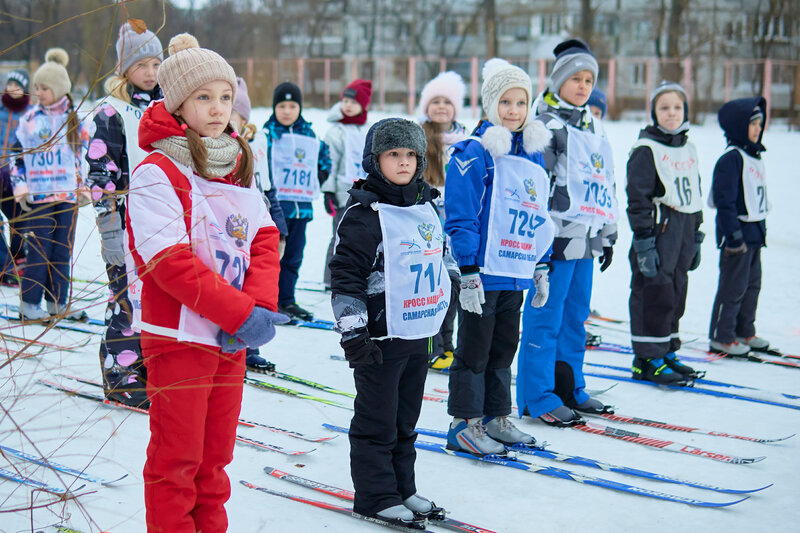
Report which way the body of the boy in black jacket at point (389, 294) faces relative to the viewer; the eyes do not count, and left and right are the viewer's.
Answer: facing the viewer and to the right of the viewer

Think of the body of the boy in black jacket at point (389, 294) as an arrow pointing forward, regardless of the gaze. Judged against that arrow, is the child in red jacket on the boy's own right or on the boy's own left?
on the boy's own right

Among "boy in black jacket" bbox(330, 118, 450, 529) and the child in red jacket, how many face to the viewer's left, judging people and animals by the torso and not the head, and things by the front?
0

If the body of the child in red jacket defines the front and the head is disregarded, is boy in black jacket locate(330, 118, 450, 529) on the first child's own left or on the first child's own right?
on the first child's own left

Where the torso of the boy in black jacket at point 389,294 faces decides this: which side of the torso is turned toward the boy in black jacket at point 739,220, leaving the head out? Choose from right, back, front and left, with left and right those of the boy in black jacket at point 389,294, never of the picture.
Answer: left

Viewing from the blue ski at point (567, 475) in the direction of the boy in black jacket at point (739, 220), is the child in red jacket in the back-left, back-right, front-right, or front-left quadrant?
back-left

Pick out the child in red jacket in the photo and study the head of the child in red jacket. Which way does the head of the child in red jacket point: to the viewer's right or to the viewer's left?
to the viewer's right

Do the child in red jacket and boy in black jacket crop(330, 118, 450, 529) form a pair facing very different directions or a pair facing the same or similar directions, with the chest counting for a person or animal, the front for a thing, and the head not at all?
same or similar directions
